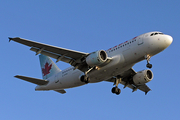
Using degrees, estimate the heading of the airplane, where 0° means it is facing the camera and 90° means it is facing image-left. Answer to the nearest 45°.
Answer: approximately 315°
